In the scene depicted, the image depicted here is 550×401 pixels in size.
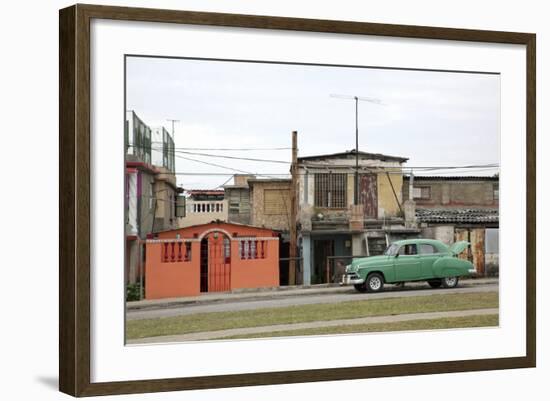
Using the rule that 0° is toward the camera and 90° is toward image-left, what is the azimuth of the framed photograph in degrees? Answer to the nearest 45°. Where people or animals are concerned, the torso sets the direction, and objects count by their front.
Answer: approximately 315°
